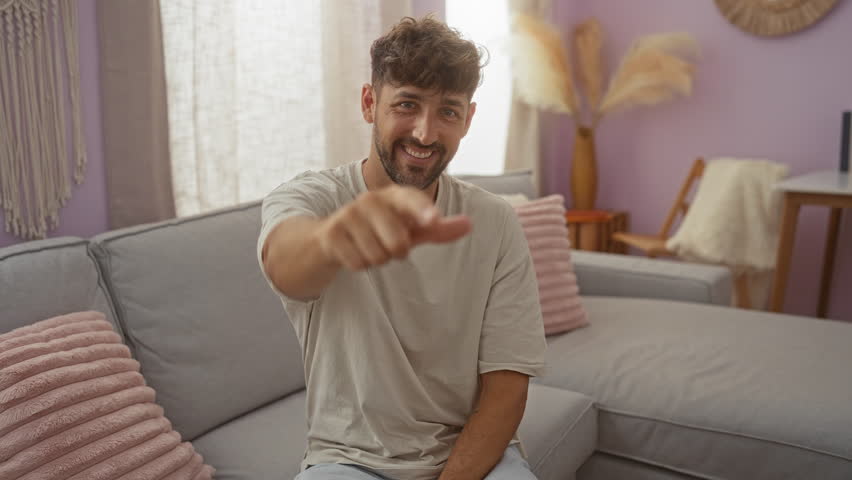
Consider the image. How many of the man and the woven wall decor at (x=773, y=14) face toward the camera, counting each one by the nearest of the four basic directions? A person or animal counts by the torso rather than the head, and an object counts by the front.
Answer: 2

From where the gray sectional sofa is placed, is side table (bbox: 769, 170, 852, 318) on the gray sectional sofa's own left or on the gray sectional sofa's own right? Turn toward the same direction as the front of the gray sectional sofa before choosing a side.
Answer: on the gray sectional sofa's own left

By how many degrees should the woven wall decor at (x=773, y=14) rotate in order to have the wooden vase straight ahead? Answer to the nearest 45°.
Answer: approximately 90° to its right

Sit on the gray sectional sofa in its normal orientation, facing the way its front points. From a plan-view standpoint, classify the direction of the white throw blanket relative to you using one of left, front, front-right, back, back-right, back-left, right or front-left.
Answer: left

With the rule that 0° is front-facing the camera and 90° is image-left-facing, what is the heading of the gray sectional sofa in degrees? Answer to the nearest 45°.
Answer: approximately 315°

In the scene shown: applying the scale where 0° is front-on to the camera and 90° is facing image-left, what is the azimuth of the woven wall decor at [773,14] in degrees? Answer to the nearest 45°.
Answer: approximately 0°

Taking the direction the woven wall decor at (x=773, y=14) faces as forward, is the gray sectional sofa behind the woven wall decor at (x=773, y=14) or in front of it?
in front
